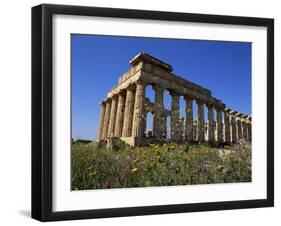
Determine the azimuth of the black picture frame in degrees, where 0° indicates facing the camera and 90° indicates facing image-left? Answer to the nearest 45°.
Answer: approximately 315°
